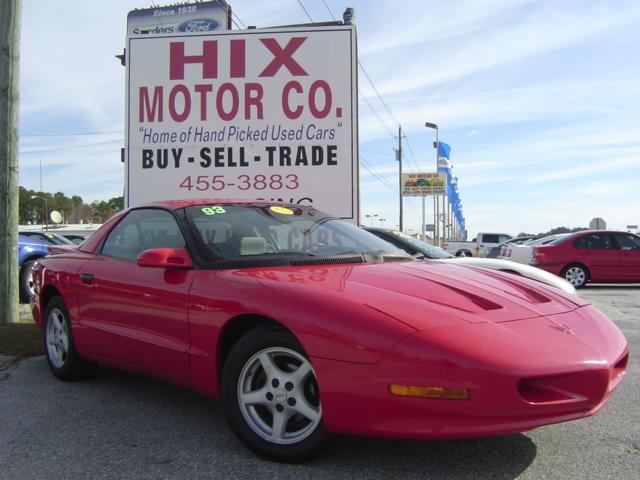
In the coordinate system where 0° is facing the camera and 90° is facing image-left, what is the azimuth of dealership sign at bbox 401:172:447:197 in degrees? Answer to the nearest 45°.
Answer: approximately 0°

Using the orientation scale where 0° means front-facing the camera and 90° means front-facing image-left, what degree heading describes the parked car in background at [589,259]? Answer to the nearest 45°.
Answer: approximately 270°

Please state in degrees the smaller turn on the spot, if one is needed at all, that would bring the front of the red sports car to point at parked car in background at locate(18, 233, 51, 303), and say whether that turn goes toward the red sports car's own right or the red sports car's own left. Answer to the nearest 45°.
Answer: approximately 180°

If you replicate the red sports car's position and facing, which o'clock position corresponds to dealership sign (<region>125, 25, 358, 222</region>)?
The dealership sign is roughly at 7 o'clock from the red sports car.

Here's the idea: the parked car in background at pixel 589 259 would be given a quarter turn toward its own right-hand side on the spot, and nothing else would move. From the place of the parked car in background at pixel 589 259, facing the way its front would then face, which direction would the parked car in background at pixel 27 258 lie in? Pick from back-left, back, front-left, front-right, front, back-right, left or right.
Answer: front-right
